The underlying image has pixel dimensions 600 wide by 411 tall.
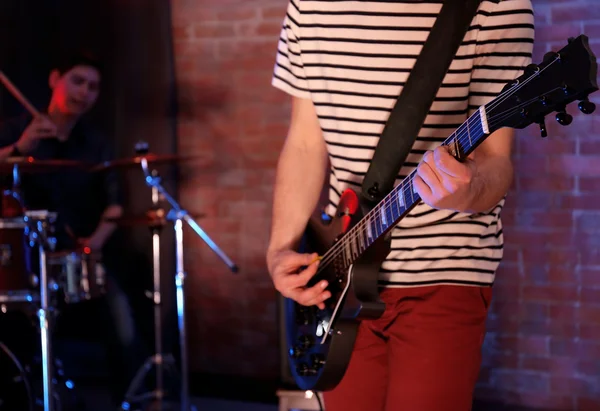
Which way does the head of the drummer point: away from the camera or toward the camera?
toward the camera

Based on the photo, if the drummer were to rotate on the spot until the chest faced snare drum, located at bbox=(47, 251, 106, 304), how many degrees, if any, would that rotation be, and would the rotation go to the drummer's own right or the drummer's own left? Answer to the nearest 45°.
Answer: approximately 45° to the drummer's own right

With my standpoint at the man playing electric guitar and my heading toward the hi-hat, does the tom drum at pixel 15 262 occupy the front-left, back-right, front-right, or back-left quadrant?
front-left

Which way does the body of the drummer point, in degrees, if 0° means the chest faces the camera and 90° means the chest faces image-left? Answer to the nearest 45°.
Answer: approximately 315°

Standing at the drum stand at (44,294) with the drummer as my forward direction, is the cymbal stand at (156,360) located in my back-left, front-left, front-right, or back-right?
front-right

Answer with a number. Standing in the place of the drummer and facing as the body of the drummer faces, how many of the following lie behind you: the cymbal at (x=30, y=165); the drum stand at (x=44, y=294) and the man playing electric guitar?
0

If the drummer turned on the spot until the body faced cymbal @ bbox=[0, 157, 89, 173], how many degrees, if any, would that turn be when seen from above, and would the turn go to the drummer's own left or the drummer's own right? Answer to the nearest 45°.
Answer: approximately 45° to the drummer's own right

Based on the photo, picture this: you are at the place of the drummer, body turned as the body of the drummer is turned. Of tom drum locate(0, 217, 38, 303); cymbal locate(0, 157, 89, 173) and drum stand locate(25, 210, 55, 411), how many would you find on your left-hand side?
0
